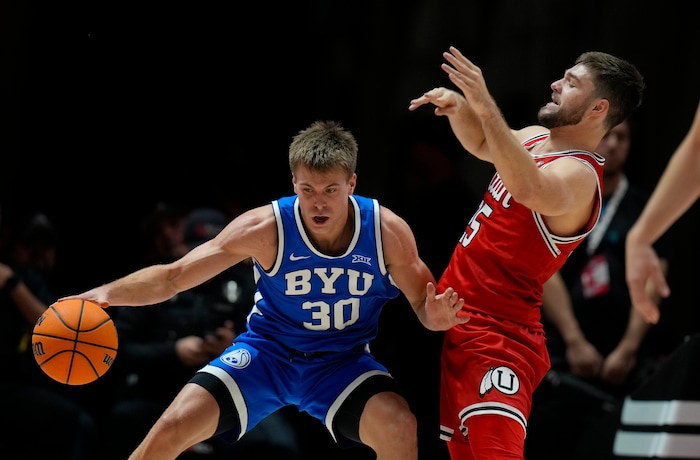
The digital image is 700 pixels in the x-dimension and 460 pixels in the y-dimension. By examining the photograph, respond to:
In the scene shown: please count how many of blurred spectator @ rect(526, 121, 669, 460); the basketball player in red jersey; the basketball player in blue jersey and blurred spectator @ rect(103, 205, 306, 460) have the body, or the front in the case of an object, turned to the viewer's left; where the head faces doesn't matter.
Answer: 1

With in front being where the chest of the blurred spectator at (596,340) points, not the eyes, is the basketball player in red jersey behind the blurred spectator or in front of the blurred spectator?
in front

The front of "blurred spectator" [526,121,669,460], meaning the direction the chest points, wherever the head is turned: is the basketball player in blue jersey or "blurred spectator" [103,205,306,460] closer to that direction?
the basketball player in blue jersey

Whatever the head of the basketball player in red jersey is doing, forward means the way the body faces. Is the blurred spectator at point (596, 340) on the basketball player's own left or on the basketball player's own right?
on the basketball player's own right

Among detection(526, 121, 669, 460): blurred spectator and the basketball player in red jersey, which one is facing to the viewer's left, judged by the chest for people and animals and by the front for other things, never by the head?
the basketball player in red jersey

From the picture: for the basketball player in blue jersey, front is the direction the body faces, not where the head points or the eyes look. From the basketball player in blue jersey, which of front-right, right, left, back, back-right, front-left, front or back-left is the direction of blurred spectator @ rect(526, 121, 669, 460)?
back-left

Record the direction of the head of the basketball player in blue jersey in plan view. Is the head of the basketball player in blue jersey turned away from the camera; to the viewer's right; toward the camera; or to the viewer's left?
toward the camera

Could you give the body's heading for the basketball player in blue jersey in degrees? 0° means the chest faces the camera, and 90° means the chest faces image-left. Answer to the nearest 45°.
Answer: approximately 0°

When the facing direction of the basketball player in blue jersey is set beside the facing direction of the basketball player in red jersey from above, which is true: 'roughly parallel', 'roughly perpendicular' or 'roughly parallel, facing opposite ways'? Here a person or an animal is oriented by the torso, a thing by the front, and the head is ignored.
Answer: roughly perpendicular

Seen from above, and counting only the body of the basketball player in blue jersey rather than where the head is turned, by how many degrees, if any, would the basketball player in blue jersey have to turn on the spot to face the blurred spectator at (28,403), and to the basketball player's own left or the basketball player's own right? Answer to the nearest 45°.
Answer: approximately 135° to the basketball player's own right

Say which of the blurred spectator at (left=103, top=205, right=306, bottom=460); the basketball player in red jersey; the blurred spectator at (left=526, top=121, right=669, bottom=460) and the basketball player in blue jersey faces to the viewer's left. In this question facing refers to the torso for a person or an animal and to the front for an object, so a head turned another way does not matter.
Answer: the basketball player in red jersey

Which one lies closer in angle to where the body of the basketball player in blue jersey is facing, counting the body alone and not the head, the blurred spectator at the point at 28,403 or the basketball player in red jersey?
the basketball player in red jersey

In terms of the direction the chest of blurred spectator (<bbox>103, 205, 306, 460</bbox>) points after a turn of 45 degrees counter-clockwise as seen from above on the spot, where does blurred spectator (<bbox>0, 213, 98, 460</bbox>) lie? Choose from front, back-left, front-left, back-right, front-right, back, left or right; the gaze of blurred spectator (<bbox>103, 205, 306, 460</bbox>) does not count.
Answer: back

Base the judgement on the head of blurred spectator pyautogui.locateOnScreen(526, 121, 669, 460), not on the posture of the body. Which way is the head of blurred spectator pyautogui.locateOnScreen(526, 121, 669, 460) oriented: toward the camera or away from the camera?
toward the camera

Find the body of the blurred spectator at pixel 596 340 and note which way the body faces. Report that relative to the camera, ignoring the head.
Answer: toward the camera

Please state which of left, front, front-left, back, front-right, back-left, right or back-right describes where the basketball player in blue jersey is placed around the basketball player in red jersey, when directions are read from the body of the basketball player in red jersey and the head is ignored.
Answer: front

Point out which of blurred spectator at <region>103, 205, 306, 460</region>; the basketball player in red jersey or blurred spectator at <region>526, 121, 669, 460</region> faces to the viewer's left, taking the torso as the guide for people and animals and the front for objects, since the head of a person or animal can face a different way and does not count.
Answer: the basketball player in red jersey

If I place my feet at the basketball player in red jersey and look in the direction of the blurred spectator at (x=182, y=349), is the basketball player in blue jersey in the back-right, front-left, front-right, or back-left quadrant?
front-left

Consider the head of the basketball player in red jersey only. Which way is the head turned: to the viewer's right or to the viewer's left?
to the viewer's left

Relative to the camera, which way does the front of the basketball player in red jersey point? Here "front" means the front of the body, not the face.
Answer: to the viewer's left
